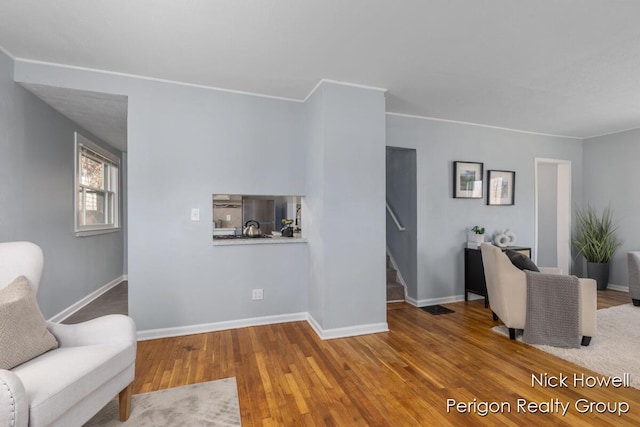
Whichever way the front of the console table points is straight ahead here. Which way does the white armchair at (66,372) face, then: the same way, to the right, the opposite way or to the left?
to the left

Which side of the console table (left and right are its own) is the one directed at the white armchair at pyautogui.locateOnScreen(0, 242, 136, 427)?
right

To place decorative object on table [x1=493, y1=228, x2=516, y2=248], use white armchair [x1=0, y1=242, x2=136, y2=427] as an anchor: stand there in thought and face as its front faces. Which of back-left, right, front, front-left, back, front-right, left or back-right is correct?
front-left

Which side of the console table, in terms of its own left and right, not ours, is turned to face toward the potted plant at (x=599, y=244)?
left

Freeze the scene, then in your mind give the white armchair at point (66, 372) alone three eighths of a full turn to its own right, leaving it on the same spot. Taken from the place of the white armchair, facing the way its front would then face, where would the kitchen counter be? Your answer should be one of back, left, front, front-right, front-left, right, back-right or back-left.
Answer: back-right

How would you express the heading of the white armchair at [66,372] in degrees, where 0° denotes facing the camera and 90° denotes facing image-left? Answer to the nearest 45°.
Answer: approximately 315°

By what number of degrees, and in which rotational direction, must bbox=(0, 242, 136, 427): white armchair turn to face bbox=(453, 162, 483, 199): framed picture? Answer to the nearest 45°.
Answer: approximately 45° to its left

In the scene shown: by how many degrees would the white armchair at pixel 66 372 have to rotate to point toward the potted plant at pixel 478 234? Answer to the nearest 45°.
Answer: approximately 45° to its left

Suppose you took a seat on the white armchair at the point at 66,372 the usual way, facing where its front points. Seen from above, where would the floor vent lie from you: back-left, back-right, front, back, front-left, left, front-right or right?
front-left

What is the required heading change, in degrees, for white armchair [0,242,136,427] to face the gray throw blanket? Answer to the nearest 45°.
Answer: approximately 45° to its left

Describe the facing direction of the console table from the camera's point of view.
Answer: facing the viewer and to the right of the viewer

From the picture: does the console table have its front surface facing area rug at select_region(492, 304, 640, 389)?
yes

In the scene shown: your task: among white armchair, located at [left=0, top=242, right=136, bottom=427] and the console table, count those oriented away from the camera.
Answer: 0

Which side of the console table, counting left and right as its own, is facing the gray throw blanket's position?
front
